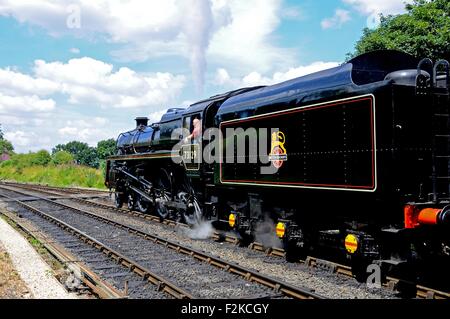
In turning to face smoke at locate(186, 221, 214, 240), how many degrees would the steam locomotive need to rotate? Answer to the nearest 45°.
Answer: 0° — it already faces it

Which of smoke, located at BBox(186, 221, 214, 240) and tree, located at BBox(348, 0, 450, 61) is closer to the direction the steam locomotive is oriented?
the smoke

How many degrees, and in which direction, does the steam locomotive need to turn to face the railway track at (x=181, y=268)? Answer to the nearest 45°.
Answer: approximately 45° to its left

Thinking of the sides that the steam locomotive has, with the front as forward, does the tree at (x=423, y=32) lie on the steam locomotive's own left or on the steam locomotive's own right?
on the steam locomotive's own right

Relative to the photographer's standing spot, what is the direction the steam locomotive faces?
facing away from the viewer and to the left of the viewer

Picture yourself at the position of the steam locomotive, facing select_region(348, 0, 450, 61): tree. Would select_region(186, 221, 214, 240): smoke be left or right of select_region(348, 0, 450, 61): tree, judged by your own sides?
left
